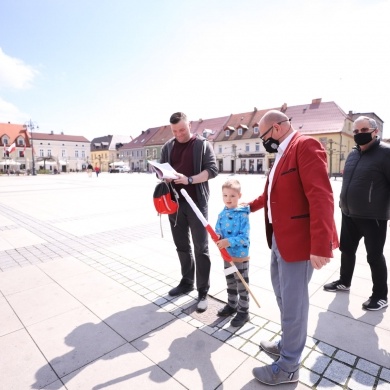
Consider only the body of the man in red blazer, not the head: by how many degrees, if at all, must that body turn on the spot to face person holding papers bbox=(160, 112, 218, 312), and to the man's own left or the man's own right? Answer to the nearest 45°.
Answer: approximately 45° to the man's own right

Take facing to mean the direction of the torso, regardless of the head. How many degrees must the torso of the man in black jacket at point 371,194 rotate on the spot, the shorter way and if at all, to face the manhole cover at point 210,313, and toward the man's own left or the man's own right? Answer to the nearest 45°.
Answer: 0° — they already face it

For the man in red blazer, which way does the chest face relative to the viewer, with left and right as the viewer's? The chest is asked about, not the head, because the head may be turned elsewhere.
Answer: facing to the left of the viewer

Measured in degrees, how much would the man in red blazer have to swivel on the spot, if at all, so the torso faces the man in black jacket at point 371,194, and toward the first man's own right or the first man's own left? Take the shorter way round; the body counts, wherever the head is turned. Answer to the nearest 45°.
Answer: approximately 135° to the first man's own right

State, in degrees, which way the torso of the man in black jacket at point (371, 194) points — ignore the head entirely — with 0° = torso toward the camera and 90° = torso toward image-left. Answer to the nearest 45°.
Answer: approximately 45°

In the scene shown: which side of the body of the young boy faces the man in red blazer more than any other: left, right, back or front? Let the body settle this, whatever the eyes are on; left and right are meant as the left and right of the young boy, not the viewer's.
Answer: left

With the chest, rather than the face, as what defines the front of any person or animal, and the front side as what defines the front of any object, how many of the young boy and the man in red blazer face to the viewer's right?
0

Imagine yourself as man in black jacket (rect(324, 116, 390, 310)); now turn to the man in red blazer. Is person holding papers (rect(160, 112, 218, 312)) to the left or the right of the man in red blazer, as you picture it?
right

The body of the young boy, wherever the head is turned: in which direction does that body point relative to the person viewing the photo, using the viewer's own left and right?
facing the viewer and to the left of the viewer

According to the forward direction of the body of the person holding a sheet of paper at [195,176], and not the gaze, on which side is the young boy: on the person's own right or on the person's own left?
on the person's own left

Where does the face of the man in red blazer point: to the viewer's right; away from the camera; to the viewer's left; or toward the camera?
to the viewer's left
